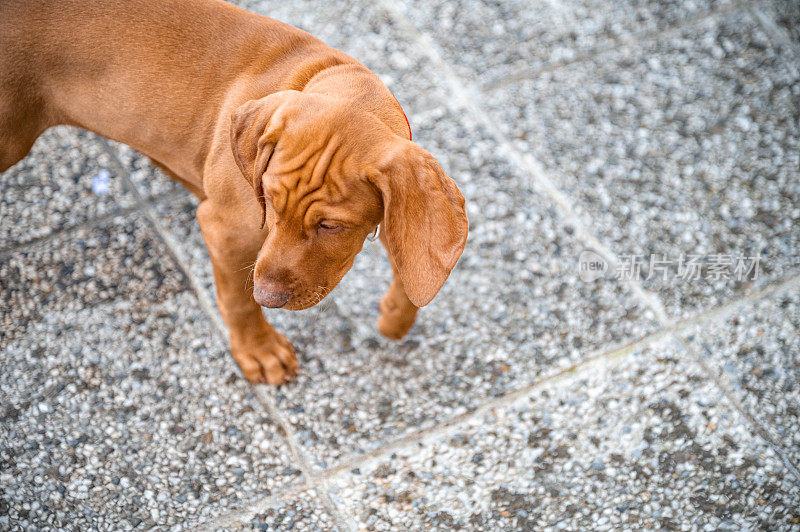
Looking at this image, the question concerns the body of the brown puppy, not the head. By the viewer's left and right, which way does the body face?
facing the viewer and to the right of the viewer
